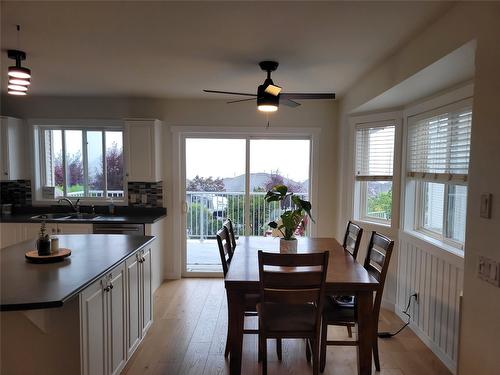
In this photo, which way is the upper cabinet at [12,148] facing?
toward the camera

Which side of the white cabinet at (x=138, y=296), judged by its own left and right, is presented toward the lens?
right

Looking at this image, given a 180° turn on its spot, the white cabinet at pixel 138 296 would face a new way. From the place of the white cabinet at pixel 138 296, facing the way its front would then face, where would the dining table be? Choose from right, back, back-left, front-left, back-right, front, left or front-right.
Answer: back-left

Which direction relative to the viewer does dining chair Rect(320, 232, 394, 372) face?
to the viewer's left

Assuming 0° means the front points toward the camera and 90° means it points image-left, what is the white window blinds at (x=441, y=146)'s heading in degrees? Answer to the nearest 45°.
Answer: approximately 45°

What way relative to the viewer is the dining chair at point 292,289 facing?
away from the camera

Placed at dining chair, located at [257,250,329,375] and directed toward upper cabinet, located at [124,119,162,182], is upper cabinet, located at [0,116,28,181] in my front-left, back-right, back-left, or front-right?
front-left

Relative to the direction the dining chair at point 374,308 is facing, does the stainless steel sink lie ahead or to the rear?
ahead

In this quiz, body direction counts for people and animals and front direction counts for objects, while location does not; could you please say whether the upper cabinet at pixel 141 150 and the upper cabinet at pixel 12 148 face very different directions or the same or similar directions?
same or similar directions

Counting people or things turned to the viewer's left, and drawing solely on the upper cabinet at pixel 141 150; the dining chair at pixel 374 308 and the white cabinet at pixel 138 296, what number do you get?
1

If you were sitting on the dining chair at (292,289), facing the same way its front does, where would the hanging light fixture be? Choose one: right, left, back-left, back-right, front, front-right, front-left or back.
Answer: left

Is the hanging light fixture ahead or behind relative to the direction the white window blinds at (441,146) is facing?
ahead

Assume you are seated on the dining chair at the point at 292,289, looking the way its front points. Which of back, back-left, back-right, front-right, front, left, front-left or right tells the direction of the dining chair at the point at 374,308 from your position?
front-right
